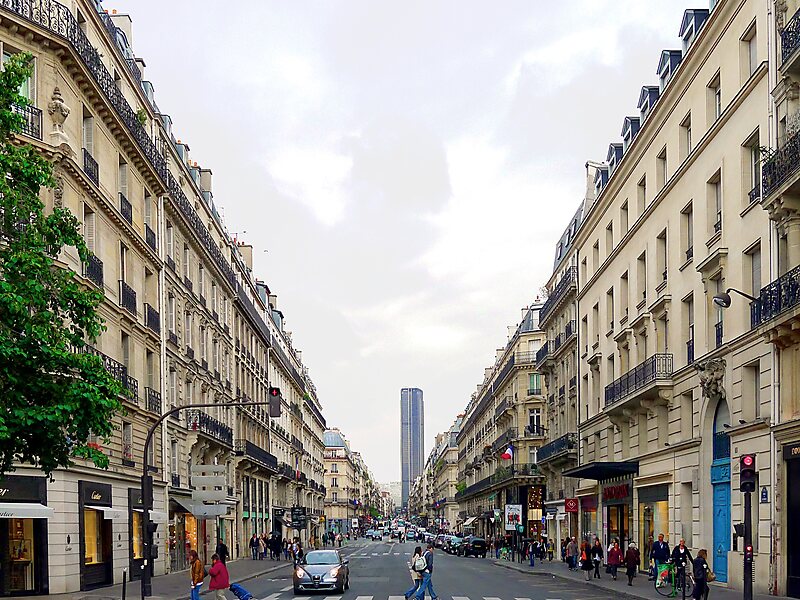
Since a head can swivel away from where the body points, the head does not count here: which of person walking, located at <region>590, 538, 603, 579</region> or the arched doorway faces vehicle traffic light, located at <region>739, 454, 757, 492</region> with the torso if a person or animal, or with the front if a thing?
the person walking

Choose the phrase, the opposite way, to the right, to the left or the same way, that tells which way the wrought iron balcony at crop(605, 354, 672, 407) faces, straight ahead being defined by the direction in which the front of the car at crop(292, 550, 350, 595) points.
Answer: to the right

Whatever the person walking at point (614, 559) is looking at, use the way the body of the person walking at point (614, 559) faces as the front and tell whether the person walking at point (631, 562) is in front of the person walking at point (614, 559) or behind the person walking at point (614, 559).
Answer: in front

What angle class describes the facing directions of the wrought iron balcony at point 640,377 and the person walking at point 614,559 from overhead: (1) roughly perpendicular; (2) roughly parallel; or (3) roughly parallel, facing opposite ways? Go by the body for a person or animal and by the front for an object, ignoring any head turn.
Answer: roughly perpendicular

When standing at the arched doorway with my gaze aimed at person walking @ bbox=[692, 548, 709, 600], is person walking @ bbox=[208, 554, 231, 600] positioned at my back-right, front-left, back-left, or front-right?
front-right

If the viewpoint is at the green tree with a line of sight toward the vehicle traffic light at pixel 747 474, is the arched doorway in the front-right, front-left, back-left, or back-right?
front-left

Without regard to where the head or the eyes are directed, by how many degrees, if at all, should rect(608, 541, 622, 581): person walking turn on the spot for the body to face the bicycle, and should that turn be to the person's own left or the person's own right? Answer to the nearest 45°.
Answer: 0° — they already face it

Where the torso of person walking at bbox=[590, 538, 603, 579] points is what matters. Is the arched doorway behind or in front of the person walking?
in front

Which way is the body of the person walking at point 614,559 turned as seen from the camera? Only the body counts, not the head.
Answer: toward the camera

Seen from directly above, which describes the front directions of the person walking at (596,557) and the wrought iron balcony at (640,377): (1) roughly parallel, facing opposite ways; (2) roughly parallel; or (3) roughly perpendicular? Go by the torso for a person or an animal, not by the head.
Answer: roughly perpendicular

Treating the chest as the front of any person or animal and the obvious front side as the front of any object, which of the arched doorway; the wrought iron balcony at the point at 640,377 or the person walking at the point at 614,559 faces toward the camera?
the person walking

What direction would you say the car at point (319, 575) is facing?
toward the camera
